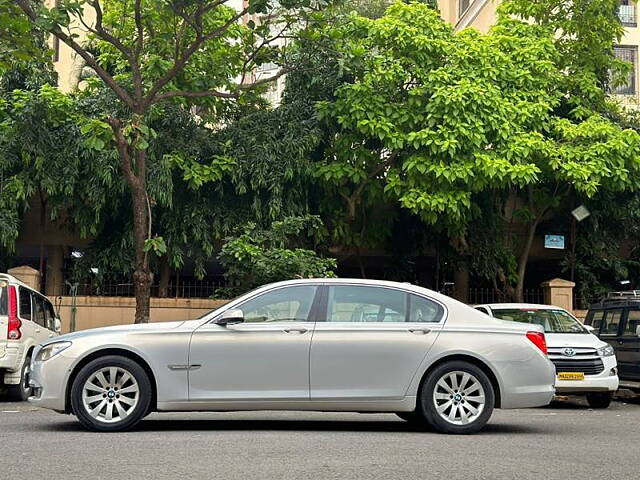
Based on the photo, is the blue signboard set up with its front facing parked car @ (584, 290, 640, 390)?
yes

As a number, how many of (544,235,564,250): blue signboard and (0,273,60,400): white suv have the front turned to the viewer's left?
0

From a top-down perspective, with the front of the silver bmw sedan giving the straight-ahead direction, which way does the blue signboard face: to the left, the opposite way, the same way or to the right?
to the left

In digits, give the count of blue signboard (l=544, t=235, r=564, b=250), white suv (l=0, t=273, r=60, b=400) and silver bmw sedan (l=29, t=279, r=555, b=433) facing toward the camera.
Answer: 1

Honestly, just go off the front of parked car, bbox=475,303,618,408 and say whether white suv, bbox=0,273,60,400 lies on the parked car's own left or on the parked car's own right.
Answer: on the parked car's own right

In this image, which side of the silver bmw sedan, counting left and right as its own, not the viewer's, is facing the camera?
left

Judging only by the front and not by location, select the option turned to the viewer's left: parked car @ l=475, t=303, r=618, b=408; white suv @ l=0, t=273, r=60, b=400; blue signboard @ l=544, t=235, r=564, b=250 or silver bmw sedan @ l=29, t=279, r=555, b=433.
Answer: the silver bmw sedan

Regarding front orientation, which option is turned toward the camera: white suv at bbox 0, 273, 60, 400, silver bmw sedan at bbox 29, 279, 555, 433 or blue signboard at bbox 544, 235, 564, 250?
the blue signboard

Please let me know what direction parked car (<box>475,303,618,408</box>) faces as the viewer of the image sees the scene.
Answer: facing the viewer and to the right of the viewer

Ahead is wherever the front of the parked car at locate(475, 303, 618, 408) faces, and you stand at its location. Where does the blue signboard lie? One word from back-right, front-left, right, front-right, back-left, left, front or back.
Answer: back-left

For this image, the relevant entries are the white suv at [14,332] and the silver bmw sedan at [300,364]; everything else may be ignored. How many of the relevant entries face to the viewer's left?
1

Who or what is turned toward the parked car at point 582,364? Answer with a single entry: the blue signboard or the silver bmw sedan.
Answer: the blue signboard

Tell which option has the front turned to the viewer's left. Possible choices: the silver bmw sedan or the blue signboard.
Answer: the silver bmw sedan

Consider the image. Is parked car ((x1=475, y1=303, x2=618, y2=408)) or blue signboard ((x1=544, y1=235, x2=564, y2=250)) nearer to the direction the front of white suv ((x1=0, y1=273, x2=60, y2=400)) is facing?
the blue signboard

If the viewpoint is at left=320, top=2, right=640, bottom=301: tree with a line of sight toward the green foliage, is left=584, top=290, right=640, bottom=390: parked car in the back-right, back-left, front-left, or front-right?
back-left
